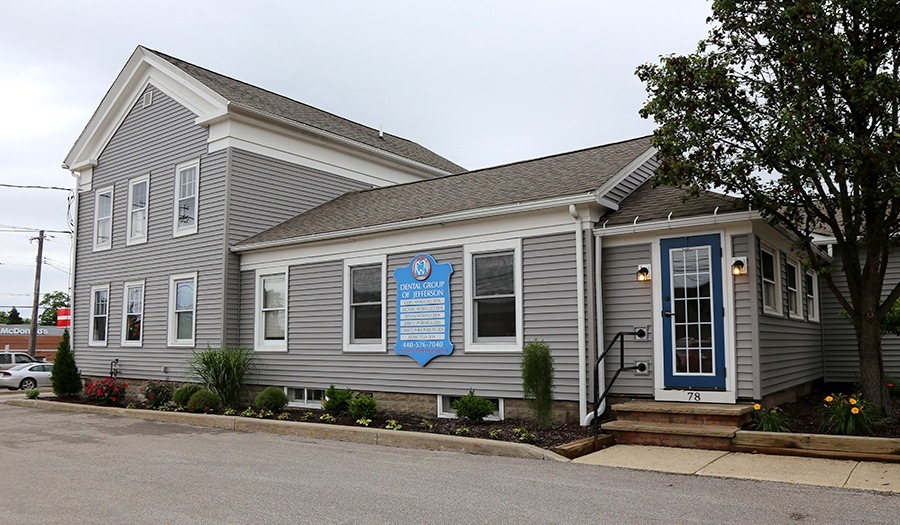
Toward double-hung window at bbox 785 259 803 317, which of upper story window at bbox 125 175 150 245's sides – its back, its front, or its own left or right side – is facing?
left

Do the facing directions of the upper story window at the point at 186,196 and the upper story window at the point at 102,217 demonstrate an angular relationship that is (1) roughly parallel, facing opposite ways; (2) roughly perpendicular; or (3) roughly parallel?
roughly parallel

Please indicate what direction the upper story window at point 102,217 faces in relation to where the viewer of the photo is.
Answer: facing the viewer and to the left of the viewer

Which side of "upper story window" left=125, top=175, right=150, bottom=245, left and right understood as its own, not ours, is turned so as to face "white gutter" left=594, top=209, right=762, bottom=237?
left

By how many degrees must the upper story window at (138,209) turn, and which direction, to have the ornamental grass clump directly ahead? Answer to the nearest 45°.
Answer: approximately 45° to its left

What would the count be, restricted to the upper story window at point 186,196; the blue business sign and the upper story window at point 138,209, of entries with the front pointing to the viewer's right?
0

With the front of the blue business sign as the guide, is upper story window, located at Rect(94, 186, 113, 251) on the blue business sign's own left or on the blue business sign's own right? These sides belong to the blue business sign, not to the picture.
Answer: on the blue business sign's own right

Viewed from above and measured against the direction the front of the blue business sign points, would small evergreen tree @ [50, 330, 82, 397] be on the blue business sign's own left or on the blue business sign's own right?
on the blue business sign's own right

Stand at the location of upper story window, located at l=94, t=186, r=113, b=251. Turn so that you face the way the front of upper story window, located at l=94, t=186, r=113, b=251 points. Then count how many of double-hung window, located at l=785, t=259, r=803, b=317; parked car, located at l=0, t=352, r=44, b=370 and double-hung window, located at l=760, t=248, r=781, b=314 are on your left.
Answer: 2

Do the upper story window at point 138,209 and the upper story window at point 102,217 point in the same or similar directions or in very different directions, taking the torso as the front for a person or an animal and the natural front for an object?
same or similar directions

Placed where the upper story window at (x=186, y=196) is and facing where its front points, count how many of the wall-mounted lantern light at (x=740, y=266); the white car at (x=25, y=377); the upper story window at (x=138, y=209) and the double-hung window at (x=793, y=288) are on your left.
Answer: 2
